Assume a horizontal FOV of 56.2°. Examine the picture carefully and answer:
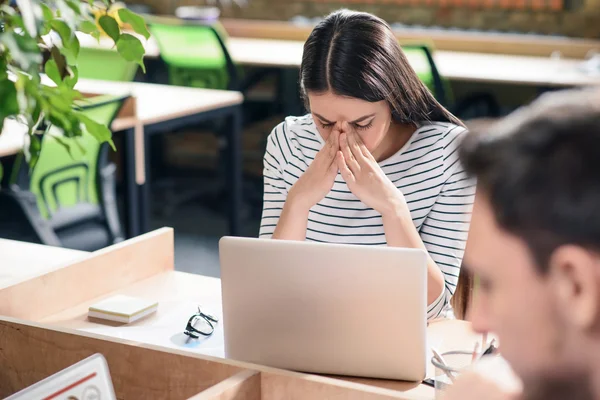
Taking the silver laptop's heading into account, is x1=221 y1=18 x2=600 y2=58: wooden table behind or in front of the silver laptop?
in front

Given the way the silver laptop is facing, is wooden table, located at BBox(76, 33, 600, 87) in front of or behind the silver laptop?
in front

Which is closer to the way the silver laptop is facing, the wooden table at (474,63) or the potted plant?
the wooden table

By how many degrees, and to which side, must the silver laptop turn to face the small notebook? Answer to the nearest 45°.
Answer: approximately 45° to its left

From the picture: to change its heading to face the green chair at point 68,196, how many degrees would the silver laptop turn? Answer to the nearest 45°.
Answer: approximately 45° to its left

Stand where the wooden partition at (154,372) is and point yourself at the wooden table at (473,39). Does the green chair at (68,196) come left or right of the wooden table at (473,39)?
left

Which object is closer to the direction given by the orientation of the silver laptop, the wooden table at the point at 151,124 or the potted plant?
the wooden table

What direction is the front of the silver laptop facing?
away from the camera
